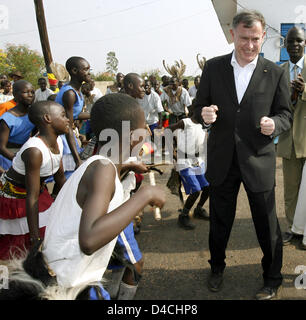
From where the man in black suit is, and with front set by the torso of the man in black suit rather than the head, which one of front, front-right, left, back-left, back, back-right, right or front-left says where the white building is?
back

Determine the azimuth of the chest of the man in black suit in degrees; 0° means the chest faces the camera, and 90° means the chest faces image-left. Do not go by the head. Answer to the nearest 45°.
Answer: approximately 0°

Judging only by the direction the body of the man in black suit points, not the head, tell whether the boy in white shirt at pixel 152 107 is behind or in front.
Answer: behind

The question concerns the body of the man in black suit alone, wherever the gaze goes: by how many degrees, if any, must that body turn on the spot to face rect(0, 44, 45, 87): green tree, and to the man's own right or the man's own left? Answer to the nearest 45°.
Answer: approximately 135° to the man's own right
